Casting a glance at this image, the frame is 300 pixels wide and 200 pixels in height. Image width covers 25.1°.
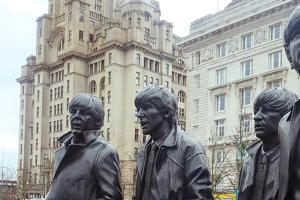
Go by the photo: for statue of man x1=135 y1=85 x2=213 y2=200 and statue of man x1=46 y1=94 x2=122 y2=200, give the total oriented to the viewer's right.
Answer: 0

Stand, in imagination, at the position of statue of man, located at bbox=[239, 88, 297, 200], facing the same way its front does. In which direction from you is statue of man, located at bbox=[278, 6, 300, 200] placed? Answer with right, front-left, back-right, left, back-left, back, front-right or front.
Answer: front-left

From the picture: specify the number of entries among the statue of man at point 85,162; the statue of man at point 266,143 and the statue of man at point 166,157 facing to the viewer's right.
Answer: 0

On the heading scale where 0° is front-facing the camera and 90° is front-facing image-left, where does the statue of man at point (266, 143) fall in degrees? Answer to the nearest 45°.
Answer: approximately 45°

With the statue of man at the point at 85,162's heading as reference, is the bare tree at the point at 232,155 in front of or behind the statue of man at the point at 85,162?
behind

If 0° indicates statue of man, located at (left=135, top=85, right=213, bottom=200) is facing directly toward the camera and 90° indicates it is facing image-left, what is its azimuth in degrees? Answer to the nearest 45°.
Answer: approximately 45°

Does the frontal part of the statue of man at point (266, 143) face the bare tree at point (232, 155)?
no

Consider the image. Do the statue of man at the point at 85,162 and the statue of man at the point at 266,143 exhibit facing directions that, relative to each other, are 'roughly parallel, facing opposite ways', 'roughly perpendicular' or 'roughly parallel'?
roughly parallel

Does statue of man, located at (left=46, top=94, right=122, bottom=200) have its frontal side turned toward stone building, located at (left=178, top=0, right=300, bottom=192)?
no

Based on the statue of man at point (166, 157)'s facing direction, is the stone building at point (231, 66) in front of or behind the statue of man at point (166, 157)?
behind

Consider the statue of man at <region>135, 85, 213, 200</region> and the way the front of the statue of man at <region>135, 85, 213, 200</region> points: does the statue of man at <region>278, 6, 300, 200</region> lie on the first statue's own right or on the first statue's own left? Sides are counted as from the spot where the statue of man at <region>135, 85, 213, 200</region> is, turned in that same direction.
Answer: on the first statue's own left

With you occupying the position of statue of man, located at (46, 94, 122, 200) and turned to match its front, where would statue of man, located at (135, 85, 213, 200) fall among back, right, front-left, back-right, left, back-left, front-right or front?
left

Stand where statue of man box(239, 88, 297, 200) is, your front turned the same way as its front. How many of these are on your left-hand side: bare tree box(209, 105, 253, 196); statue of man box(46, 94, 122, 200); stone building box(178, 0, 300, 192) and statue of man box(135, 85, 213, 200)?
0

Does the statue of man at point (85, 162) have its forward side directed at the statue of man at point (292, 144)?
no

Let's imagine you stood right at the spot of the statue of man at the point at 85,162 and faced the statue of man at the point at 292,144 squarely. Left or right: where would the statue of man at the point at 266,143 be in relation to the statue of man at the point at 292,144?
left

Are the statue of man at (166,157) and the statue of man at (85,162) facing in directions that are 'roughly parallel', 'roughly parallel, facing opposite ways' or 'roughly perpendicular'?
roughly parallel

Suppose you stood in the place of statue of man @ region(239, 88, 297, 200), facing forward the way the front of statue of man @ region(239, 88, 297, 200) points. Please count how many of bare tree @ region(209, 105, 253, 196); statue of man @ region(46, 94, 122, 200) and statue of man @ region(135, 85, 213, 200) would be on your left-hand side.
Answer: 0
